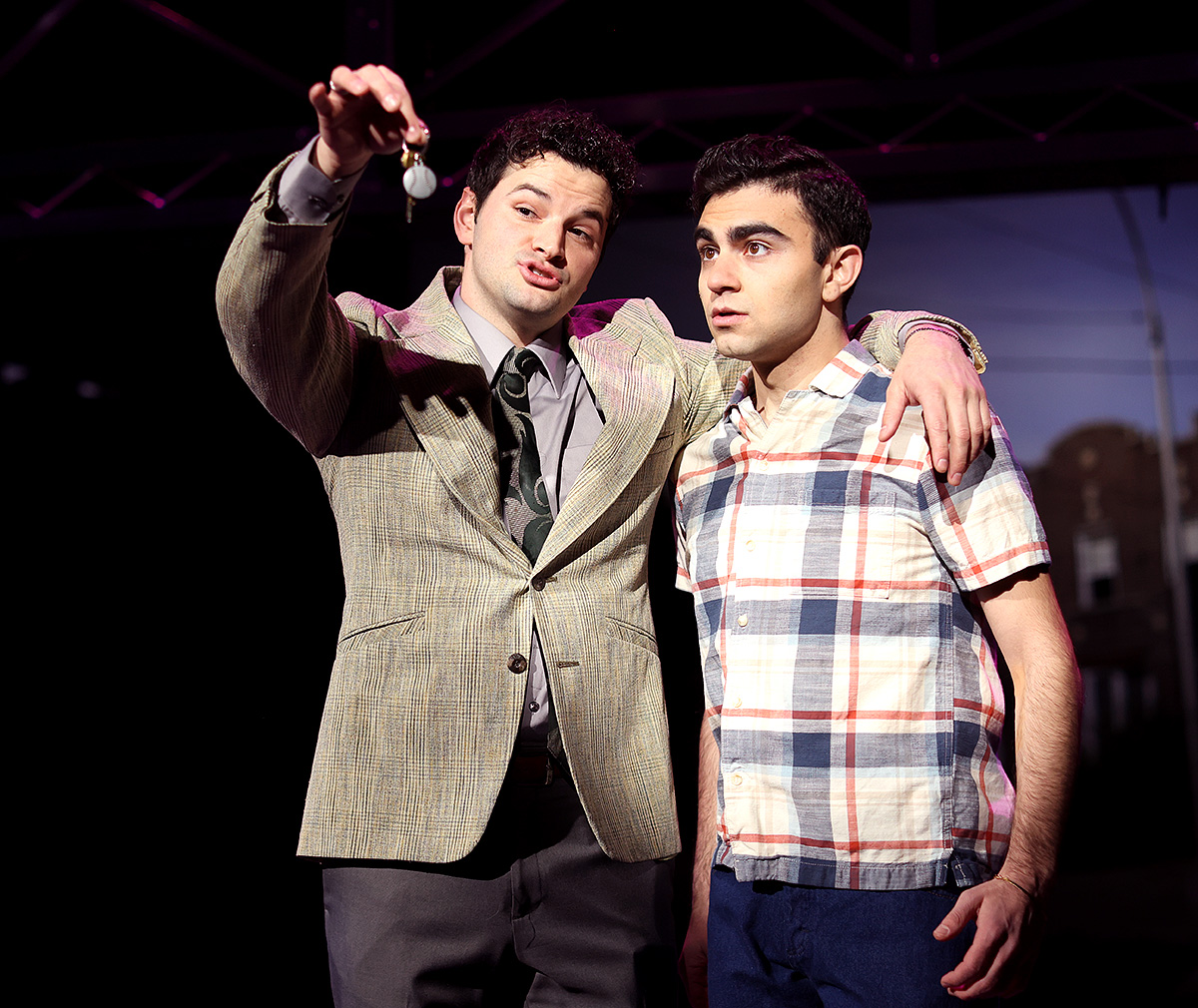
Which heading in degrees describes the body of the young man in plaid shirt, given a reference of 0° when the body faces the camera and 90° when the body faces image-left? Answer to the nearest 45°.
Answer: approximately 45°

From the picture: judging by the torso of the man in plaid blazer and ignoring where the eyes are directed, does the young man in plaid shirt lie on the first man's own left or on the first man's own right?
on the first man's own left

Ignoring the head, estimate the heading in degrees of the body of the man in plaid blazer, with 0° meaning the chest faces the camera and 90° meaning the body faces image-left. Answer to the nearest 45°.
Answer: approximately 0°

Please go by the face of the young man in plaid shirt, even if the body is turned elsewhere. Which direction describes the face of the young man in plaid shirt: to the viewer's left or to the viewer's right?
to the viewer's left

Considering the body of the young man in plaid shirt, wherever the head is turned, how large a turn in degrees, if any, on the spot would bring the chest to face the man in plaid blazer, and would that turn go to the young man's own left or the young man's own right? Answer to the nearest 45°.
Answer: approximately 45° to the young man's own right
